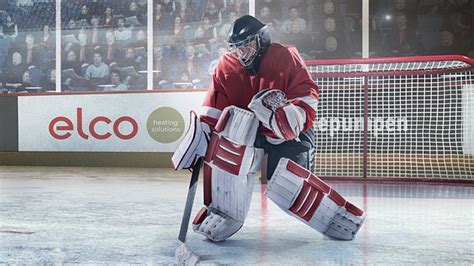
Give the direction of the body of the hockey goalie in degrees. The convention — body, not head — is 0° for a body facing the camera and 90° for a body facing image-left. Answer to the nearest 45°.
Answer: approximately 45°

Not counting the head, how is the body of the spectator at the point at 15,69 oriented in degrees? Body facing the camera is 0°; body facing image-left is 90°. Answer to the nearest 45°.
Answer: approximately 0°

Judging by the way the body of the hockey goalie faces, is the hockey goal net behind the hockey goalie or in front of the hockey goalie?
behind
